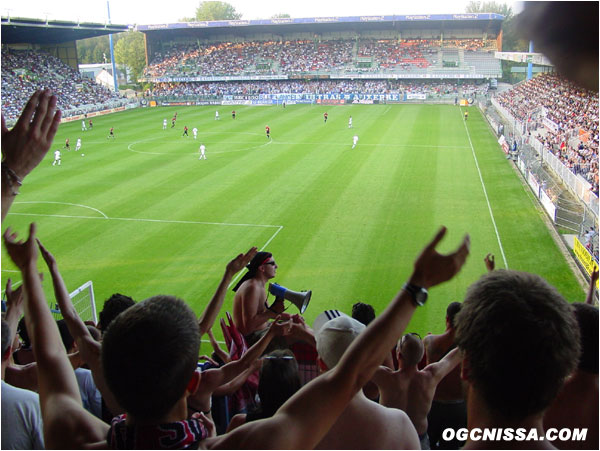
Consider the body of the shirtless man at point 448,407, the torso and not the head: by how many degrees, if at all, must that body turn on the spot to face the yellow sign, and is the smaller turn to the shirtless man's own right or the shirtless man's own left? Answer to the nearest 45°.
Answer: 0° — they already face it

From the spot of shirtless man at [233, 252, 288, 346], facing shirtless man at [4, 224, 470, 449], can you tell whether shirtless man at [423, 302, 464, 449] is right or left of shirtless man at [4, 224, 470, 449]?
left

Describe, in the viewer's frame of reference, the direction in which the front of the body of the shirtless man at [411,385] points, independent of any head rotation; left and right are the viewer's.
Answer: facing away from the viewer

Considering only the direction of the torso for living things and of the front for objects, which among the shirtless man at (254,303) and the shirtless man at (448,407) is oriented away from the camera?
the shirtless man at (448,407)

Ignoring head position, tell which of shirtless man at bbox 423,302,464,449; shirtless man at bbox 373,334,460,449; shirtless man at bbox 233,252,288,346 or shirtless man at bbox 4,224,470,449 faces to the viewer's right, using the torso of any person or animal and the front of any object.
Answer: shirtless man at bbox 233,252,288,346

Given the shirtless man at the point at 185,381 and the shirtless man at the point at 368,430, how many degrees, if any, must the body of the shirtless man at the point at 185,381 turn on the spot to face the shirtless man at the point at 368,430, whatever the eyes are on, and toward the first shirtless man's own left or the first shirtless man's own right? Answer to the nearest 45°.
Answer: approximately 45° to the first shirtless man's own right

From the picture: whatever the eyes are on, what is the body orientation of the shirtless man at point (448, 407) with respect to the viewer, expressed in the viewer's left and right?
facing away from the viewer

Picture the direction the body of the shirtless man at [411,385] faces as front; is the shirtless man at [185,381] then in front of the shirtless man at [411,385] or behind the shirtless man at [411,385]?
behind

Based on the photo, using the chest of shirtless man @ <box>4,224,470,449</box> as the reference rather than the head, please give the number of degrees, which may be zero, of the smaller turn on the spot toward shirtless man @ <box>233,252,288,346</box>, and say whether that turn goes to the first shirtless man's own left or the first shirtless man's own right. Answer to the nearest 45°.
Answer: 0° — they already face them

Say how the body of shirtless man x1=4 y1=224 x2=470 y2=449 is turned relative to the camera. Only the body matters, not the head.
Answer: away from the camera
